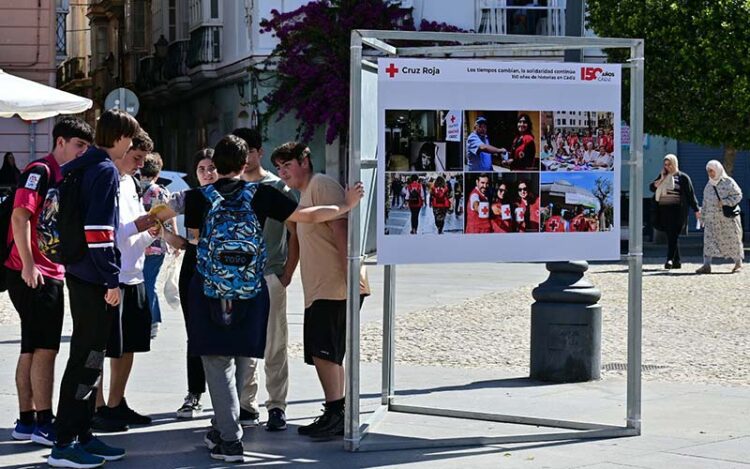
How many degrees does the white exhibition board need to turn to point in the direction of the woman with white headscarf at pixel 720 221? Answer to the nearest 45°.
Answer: approximately 180°

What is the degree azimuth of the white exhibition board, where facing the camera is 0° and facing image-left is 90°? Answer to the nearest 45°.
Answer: approximately 0°

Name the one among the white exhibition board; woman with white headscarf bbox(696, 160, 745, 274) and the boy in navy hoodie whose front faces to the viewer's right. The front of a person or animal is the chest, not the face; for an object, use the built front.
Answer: the boy in navy hoodie

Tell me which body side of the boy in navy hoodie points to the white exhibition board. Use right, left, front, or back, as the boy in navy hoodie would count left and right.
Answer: front

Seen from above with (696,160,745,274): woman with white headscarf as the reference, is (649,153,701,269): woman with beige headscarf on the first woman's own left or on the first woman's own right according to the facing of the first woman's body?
on the first woman's own right

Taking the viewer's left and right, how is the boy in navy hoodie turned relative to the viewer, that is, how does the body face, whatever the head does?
facing to the right of the viewer

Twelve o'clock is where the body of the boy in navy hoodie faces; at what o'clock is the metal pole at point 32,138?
The metal pole is roughly at 9 o'clock from the boy in navy hoodie.

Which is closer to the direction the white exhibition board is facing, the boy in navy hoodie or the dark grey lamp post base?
the boy in navy hoodie

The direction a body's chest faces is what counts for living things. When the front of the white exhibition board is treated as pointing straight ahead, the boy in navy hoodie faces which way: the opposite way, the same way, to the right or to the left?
to the left

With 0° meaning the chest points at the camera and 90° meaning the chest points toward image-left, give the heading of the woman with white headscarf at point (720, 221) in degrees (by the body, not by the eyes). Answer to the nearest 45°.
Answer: approximately 45°

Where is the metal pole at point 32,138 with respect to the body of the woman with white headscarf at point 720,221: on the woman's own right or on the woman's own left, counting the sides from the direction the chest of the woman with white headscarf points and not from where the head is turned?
on the woman's own right

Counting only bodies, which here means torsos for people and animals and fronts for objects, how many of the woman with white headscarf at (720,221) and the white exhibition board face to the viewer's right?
0
